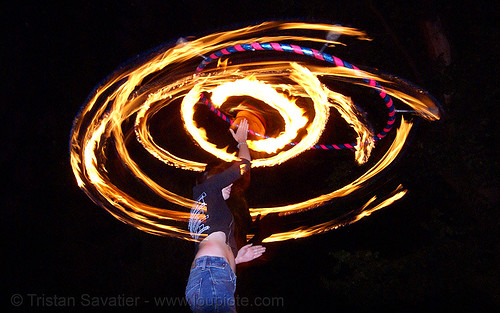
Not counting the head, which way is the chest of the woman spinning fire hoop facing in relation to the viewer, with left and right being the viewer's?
facing away from the viewer and to the right of the viewer
